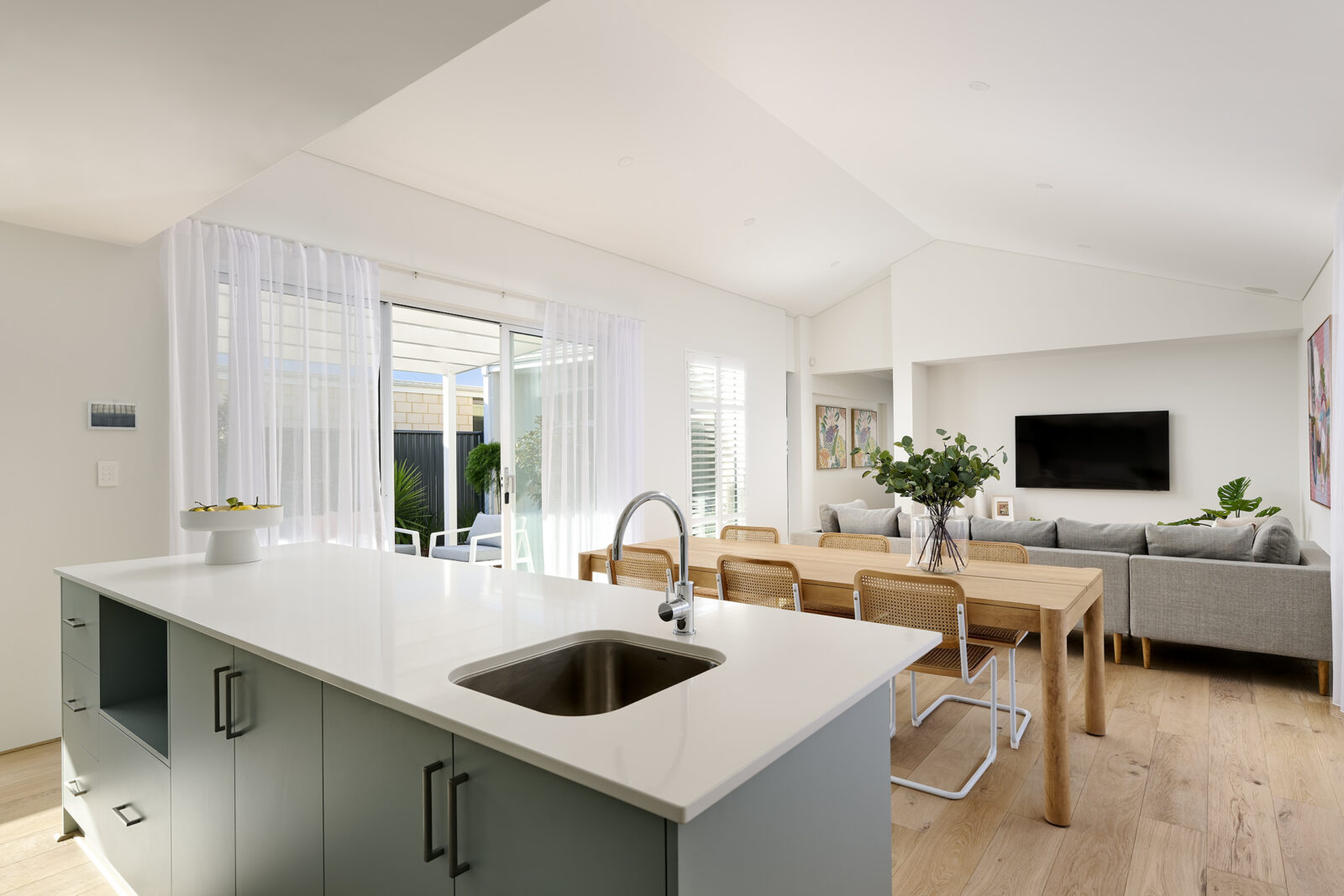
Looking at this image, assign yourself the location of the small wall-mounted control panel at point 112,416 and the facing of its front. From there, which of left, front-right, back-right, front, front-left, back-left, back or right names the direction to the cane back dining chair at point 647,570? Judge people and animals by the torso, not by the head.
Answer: front-left

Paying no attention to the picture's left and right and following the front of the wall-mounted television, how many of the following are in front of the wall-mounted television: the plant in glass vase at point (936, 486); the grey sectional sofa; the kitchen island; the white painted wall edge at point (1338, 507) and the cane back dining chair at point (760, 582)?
5

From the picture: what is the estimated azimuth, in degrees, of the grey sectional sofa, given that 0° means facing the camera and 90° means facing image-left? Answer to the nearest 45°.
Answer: approximately 180°

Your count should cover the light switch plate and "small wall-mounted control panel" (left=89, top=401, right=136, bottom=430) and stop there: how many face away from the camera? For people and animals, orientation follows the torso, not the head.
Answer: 0

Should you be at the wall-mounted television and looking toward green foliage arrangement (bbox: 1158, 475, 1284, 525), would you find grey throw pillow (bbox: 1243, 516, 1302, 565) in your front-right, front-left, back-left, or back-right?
front-right

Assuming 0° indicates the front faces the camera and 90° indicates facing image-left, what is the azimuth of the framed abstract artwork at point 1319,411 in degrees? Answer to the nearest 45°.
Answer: approximately 90°

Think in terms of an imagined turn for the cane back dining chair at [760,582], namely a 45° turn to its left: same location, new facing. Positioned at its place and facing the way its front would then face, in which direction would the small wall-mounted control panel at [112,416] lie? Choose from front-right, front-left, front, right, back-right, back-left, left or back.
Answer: left

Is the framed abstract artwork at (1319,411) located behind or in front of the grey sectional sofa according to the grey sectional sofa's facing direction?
in front

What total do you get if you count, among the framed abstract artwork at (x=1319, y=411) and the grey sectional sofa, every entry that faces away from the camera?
1

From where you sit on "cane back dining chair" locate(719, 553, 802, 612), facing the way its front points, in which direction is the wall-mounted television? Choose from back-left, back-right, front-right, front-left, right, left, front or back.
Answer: front

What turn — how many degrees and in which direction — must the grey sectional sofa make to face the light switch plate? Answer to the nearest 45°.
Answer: approximately 135° to its left

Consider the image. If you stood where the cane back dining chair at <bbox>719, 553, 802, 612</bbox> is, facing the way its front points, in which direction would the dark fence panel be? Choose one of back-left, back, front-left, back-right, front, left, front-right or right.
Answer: left

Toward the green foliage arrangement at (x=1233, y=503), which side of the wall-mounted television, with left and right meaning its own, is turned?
left

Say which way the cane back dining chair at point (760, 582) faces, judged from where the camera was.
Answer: facing away from the viewer and to the right of the viewer
